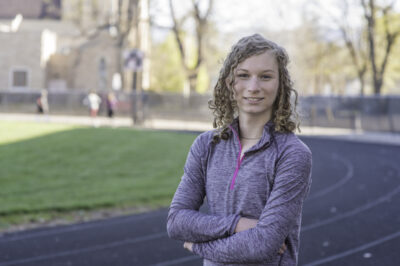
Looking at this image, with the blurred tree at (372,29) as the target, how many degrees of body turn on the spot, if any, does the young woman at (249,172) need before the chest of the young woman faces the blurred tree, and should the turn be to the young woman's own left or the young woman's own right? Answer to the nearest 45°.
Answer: approximately 135° to the young woman's own right

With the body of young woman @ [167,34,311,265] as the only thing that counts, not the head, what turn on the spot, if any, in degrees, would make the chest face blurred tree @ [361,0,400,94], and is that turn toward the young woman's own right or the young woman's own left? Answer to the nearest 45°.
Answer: approximately 135° to the young woman's own right

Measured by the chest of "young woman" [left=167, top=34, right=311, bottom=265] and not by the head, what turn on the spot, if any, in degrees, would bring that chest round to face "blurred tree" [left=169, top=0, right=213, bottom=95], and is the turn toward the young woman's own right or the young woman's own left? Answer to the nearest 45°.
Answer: approximately 135° to the young woman's own right

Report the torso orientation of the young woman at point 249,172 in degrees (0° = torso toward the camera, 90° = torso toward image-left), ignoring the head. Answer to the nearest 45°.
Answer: approximately 45°

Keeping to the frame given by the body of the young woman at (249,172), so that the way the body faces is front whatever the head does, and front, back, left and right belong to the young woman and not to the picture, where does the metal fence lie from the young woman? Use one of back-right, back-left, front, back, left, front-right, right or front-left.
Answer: back-right
